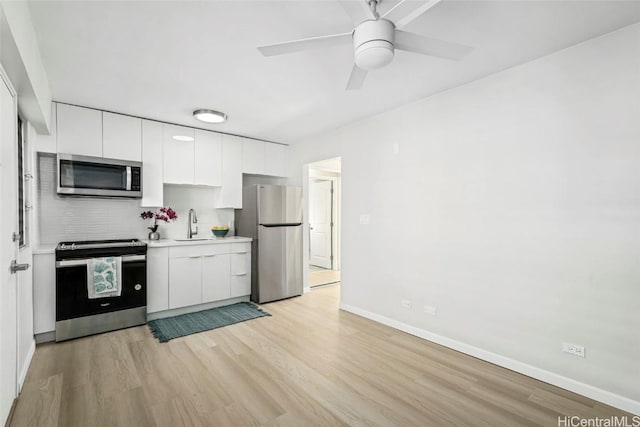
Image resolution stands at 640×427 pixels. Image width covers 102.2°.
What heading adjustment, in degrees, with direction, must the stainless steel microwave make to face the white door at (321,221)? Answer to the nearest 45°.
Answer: approximately 90° to its left

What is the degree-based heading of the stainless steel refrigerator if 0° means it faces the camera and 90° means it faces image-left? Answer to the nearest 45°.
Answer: approximately 315°

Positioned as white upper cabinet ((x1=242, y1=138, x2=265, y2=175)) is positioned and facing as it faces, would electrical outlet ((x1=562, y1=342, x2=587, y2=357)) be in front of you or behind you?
in front

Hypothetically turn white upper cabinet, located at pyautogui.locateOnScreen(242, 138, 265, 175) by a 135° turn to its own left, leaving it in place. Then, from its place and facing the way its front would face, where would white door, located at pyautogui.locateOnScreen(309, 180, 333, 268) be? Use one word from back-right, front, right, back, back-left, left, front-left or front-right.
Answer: front-right

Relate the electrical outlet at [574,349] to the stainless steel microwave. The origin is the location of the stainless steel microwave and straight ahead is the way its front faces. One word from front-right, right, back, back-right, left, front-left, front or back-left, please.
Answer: front-left

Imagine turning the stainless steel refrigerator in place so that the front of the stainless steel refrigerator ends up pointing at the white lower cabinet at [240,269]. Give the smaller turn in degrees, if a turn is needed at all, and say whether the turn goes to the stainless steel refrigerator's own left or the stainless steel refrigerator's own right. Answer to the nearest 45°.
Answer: approximately 135° to the stainless steel refrigerator's own right

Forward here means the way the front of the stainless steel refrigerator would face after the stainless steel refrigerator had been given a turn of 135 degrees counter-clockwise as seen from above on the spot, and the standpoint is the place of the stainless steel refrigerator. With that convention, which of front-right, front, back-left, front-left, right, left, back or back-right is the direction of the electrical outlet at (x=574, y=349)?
back-right

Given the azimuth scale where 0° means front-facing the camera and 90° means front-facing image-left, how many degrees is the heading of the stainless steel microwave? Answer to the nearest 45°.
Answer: approximately 0°

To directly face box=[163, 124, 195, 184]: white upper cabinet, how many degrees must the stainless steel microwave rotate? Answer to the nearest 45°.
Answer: approximately 90° to its left

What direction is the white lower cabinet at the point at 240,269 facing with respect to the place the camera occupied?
facing the viewer and to the right of the viewer

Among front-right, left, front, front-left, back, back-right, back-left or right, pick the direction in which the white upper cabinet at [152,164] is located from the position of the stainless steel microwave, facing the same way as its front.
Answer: left

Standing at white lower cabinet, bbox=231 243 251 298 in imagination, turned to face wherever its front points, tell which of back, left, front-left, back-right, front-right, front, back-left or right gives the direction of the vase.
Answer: back-right
